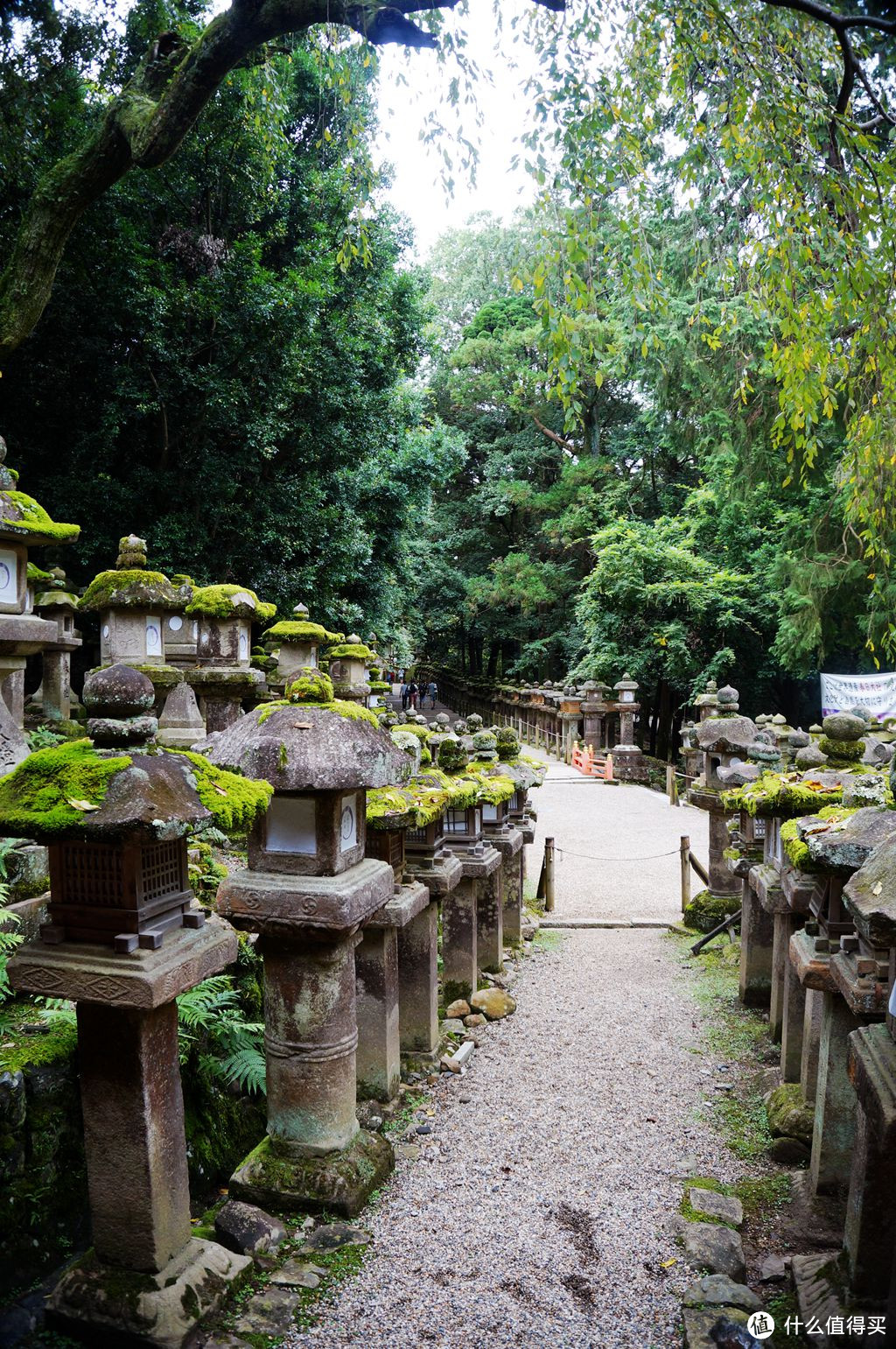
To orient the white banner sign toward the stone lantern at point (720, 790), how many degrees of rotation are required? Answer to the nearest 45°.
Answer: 0° — it already faces it

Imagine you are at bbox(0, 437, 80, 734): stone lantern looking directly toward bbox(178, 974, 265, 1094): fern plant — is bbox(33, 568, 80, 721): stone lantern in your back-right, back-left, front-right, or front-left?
back-left

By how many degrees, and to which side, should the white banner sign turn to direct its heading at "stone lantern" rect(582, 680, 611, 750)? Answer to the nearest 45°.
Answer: approximately 135° to its right

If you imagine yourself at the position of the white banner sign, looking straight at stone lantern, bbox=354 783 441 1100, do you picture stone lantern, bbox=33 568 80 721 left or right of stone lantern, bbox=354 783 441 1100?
right

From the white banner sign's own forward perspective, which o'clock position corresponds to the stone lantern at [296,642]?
The stone lantern is roughly at 2 o'clock from the white banner sign.

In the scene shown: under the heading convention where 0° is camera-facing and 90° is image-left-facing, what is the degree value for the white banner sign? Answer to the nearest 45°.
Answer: approximately 0°
